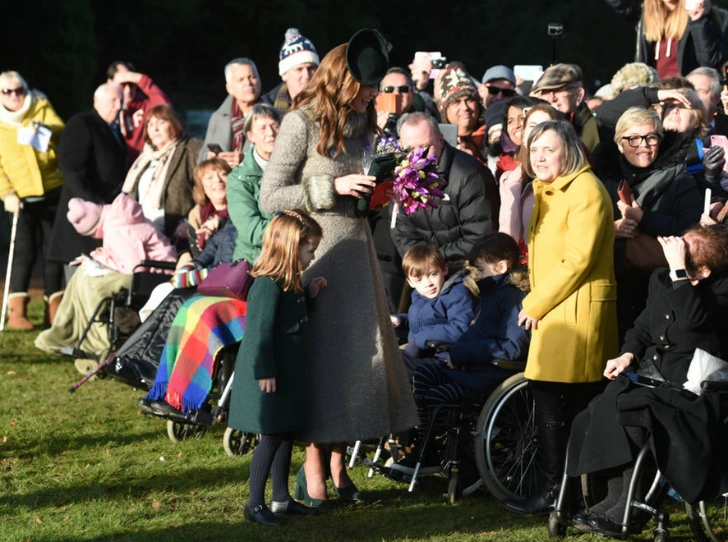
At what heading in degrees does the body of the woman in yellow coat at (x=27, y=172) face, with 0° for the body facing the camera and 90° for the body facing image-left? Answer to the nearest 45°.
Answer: approximately 0°

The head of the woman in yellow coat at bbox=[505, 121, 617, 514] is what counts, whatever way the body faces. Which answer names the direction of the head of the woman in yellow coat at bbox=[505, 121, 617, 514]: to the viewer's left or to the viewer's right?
to the viewer's left

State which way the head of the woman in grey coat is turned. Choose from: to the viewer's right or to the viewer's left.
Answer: to the viewer's right

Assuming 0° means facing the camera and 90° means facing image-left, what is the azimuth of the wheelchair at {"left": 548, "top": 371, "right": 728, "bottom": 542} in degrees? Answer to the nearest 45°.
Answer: approximately 45°

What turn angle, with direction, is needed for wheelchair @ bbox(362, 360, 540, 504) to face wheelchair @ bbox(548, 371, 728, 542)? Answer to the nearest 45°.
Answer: approximately 90° to its left

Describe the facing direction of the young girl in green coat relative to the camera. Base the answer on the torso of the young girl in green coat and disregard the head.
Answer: to the viewer's right

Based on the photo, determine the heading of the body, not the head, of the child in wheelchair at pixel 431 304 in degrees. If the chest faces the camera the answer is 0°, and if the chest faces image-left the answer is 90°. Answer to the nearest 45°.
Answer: approximately 45°

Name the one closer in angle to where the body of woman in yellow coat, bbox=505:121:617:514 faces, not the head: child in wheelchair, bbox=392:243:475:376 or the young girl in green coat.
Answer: the young girl in green coat
